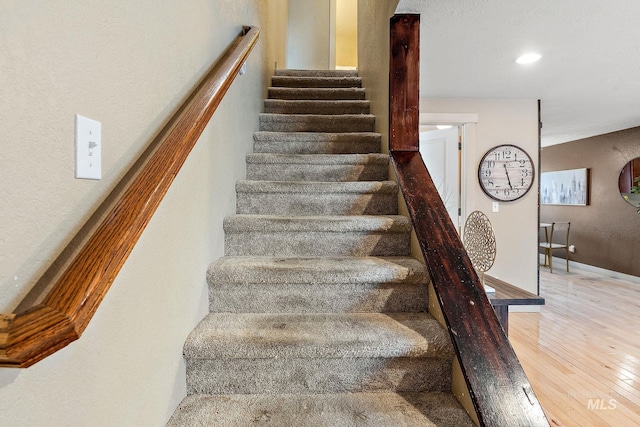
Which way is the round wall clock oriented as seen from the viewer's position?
toward the camera

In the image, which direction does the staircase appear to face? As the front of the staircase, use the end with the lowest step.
toward the camera

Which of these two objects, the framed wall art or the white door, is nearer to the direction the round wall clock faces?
the white door

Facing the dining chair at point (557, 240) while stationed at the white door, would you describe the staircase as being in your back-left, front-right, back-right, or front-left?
back-right

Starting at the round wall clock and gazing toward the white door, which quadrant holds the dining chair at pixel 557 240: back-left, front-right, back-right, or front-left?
back-right

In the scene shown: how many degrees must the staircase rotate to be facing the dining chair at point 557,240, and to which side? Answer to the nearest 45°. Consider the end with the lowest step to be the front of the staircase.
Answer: approximately 135° to its left

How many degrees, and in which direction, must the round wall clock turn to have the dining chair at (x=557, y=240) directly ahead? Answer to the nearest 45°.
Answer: approximately 180°

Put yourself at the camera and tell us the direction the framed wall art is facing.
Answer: facing the viewer and to the left of the viewer

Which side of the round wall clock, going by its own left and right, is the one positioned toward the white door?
right

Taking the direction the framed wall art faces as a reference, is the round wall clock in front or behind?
in front

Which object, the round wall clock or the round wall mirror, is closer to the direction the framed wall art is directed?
the round wall clock

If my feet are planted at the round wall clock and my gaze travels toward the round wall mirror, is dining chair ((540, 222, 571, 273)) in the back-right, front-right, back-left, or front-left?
front-left

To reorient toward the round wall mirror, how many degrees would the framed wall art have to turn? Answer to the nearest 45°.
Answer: approximately 90° to its left
